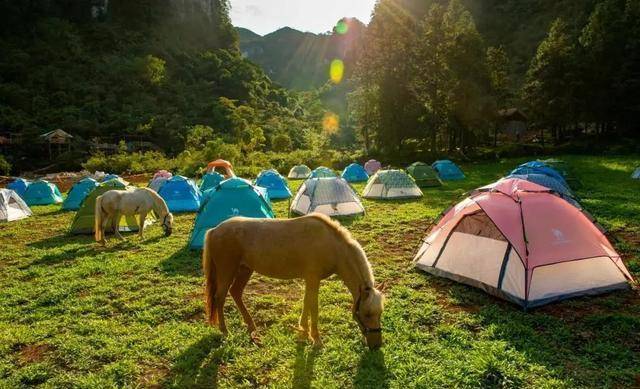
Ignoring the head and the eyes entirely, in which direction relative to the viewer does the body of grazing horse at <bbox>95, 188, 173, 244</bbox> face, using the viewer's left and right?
facing to the right of the viewer

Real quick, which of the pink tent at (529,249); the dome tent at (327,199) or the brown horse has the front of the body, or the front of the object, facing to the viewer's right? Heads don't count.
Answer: the brown horse

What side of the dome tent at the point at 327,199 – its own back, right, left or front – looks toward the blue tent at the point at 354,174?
back

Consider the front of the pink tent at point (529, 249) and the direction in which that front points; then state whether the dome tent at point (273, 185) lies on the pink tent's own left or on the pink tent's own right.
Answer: on the pink tent's own right

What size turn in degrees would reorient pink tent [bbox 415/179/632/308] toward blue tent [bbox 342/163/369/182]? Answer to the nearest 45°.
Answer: approximately 90° to its right

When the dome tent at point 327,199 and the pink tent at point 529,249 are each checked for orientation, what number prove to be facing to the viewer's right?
0

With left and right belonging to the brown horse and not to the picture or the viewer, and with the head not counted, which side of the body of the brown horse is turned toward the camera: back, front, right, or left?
right

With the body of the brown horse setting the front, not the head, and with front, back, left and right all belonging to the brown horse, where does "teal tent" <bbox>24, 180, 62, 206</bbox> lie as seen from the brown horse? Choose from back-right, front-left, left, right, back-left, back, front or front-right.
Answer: back-left
